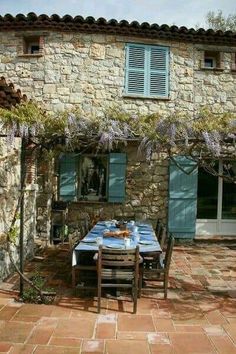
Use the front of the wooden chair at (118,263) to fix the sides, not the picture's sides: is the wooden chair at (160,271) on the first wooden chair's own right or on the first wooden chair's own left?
on the first wooden chair's own right

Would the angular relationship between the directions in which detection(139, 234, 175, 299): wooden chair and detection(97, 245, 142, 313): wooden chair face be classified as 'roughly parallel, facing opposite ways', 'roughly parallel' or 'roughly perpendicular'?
roughly perpendicular

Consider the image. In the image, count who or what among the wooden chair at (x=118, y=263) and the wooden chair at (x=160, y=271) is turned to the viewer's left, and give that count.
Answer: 1

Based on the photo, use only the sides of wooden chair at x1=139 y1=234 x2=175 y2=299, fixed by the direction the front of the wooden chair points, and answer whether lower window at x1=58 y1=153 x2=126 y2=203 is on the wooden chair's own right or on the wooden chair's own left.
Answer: on the wooden chair's own right

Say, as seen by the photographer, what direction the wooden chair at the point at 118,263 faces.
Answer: facing away from the viewer

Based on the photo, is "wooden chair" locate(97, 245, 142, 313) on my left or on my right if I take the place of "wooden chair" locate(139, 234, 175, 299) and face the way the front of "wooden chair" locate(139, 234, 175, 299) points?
on my left

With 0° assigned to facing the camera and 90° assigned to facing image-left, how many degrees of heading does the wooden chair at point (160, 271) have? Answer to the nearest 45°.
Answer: approximately 90°

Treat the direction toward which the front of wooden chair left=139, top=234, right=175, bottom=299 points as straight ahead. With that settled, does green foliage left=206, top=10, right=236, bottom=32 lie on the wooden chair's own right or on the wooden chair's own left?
on the wooden chair's own right

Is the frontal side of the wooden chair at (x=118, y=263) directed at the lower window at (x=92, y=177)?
yes

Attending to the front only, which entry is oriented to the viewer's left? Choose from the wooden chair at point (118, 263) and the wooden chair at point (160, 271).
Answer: the wooden chair at point (160, 271)

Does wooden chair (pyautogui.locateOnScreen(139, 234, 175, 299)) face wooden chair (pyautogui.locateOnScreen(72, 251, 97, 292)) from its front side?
yes
